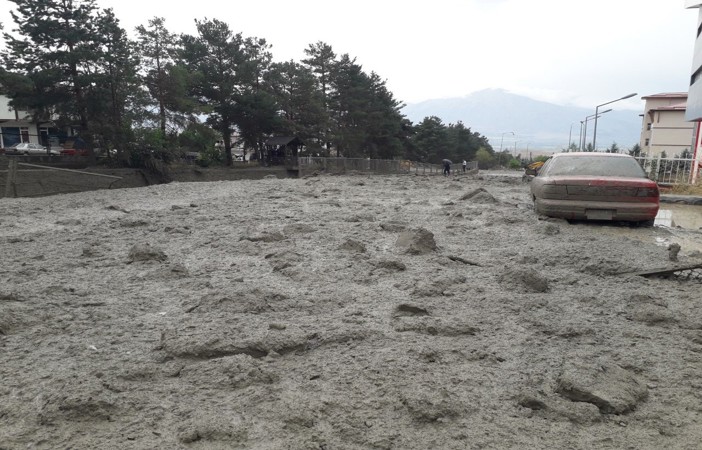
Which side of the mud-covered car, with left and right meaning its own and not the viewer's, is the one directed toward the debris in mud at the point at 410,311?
back

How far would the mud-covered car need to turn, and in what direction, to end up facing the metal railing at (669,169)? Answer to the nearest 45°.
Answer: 0° — it already faces it

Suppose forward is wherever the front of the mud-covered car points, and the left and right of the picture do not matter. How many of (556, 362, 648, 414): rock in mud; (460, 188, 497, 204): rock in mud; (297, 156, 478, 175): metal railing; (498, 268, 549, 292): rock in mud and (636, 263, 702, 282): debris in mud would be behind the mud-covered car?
3

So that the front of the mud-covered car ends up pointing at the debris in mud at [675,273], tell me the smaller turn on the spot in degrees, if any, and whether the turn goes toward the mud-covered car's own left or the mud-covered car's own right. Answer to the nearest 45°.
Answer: approximately 180°

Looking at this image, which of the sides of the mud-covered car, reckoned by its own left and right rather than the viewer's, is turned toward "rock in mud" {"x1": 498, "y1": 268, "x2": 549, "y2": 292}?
back

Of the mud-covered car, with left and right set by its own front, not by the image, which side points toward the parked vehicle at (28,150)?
left

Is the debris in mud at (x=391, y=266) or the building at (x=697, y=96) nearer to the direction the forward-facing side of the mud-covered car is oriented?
the building

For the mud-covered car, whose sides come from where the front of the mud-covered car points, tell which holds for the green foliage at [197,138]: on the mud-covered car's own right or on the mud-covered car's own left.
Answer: on the mud-covered car's own left

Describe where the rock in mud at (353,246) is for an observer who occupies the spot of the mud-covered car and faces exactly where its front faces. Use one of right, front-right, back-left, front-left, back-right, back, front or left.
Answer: back-left

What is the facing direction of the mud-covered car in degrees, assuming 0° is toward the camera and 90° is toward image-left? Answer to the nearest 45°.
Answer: approximately 180°

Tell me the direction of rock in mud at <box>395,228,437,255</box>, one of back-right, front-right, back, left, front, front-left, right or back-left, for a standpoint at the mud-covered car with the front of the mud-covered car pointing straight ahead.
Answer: back-left

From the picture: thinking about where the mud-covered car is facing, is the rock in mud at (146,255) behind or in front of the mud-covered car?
behind

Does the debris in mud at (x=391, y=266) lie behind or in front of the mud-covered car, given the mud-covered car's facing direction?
behind
